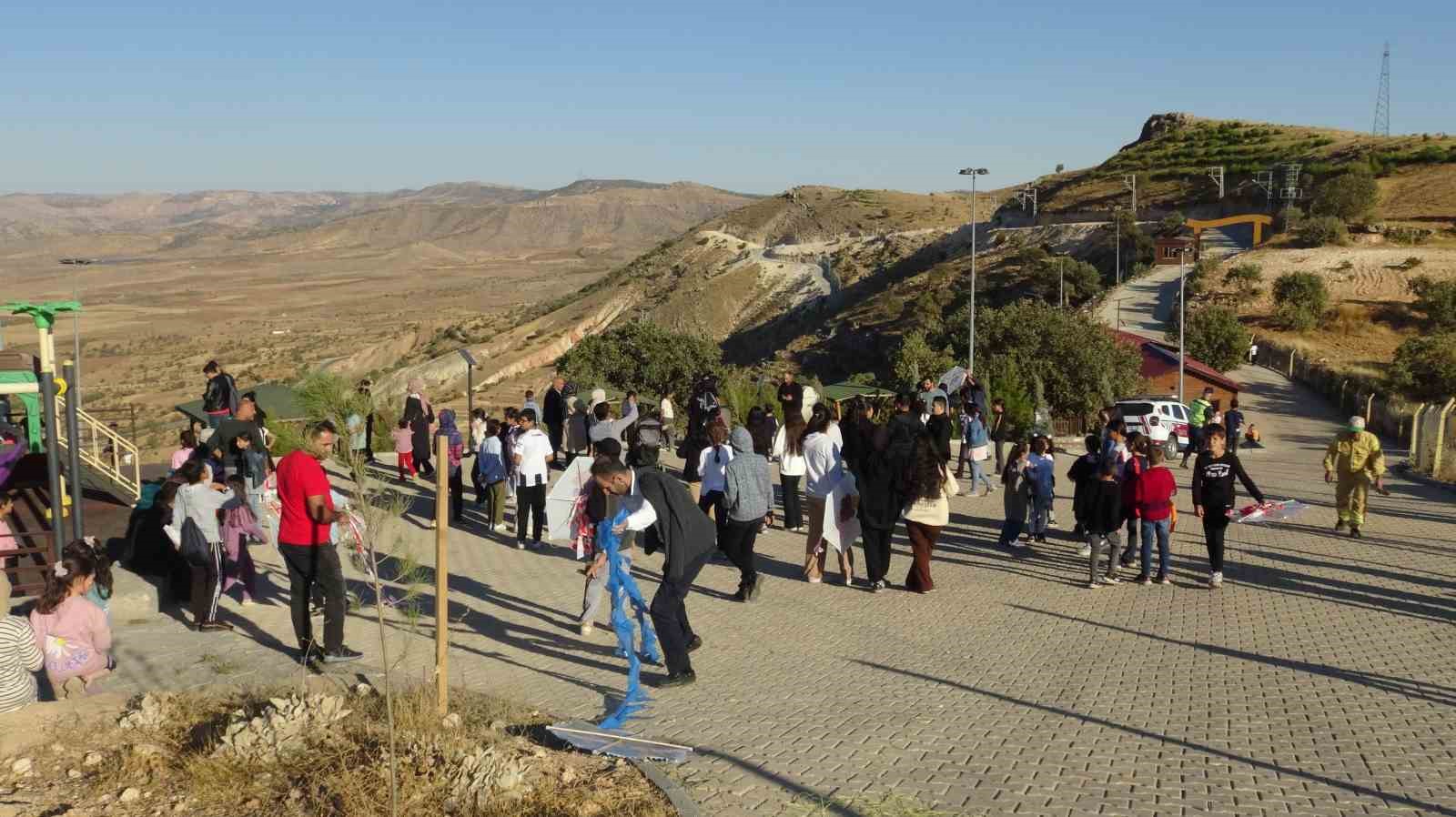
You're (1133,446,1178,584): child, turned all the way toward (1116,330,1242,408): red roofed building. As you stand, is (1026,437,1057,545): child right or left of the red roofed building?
left

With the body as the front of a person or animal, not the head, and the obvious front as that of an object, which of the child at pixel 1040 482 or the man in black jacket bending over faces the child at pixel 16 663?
the man in black jacket bending over

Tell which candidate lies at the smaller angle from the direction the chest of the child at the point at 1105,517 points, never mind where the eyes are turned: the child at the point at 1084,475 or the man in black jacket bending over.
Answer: the child

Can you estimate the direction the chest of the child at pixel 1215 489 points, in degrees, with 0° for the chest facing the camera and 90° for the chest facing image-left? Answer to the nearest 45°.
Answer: approximately 0°

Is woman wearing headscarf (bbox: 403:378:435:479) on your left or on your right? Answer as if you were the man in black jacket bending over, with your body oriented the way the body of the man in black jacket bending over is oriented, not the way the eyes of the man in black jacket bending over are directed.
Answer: on your right

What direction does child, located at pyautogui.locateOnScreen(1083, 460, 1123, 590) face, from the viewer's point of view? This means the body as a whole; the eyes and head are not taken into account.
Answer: away from the camera
